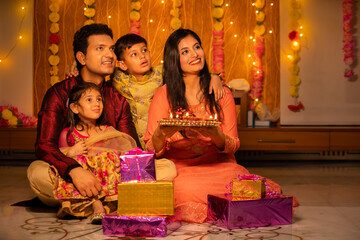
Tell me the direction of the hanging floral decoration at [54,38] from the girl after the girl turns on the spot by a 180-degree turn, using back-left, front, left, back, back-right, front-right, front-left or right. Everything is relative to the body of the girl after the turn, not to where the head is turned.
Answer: front-right

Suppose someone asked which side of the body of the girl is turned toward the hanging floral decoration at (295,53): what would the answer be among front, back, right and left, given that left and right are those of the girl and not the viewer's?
left

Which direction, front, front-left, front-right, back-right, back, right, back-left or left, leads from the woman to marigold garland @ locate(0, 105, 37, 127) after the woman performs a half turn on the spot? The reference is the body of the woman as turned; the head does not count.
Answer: front-left

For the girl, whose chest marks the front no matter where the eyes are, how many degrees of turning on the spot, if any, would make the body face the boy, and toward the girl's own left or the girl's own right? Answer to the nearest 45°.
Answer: approximately 90° to the girl's own left

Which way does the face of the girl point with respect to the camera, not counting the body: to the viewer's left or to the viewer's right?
to the viewer's right

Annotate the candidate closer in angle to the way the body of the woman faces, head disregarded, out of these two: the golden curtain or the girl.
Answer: the girl
